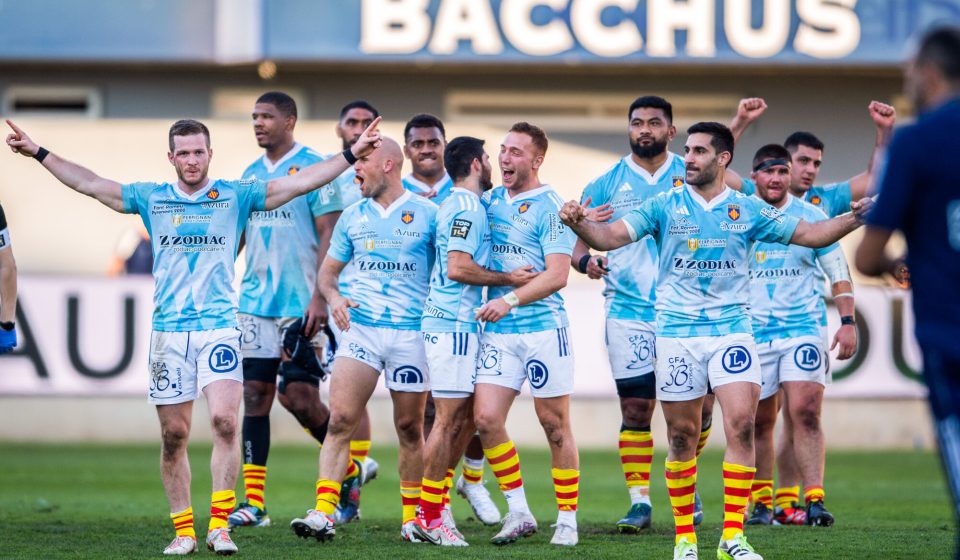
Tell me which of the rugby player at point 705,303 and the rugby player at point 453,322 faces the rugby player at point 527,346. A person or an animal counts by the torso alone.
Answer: the rugby player at point 453,322

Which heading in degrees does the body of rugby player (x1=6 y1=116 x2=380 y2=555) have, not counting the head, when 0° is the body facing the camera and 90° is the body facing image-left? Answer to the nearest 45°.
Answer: approximately 0°

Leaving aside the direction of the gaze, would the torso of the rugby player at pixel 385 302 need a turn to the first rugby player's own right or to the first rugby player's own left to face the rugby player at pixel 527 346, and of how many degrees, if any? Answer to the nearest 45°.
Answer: approximately 90° to the first rugby player's own left

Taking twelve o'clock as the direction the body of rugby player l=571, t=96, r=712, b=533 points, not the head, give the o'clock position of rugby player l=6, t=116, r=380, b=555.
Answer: rugby player l=6, t=116, r=380, b=555 is roughly at 2 o'clock from rugby player l=571, t=96, r=712, b=533.

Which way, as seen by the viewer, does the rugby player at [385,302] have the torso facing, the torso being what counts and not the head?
toward the camera

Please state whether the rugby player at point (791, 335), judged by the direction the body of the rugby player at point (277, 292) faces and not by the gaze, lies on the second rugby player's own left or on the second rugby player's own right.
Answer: on the second rugby player's own left

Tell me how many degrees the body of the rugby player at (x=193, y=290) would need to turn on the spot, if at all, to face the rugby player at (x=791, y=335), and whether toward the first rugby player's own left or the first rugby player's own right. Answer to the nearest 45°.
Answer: approximately 90° to the first rugby player's own left

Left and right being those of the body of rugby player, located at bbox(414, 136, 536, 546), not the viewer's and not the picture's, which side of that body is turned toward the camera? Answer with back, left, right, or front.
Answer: right

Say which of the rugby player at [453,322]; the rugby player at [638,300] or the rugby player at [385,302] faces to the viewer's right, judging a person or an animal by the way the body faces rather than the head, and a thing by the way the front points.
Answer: the rugby player at [453,322]

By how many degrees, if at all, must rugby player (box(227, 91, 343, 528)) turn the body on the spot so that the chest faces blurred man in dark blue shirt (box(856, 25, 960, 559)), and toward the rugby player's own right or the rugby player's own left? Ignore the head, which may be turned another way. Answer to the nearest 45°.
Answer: approximately 90° to the rugby player's own left

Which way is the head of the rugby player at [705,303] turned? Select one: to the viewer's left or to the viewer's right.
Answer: to the viewer's left
